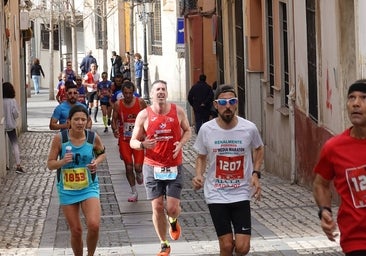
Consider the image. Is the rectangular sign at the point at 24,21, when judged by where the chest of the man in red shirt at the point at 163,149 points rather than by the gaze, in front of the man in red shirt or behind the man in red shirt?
behind

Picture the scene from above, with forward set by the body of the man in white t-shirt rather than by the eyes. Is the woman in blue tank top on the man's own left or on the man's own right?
on the man's own right

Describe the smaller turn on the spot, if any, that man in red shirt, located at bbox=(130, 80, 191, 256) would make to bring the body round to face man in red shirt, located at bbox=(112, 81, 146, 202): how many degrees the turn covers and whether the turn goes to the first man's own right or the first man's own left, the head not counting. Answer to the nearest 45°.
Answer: approximately 180°

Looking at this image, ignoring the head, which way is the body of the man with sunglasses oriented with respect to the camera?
toward the camera

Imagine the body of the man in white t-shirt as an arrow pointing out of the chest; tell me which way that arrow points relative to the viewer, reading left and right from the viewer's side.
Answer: facing the viewer

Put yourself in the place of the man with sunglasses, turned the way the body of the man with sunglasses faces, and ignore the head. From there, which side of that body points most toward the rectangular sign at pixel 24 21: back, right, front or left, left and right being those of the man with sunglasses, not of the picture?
back

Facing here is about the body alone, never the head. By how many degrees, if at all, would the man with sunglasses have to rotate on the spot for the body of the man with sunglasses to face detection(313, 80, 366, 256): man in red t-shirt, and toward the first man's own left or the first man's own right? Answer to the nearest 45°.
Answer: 0° — they already face them

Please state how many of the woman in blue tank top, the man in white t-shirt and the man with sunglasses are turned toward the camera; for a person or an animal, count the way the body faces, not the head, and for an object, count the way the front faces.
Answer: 3

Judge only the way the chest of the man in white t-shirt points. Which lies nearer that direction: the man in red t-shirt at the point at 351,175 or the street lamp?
the man in red t-shirt

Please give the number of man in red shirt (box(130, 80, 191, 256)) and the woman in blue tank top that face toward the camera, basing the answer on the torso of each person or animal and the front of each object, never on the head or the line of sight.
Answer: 2

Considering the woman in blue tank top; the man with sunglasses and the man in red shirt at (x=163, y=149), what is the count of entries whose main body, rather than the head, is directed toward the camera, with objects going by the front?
3

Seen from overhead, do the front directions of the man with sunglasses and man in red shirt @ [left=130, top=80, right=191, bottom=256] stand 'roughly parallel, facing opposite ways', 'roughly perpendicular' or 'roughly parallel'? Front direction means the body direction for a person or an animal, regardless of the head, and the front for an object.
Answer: roughly parallel

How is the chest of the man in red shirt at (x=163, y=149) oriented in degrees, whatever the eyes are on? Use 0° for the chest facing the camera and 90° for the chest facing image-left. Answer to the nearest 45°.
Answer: approximately 0°
